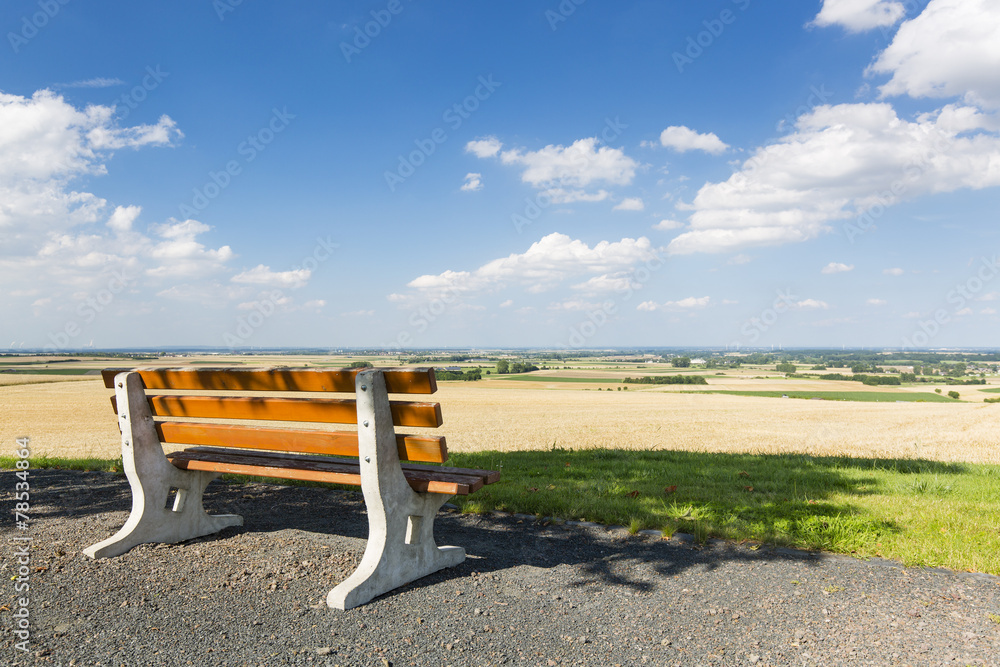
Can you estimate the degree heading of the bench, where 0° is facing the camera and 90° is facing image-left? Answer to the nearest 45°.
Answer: approximately 225°
